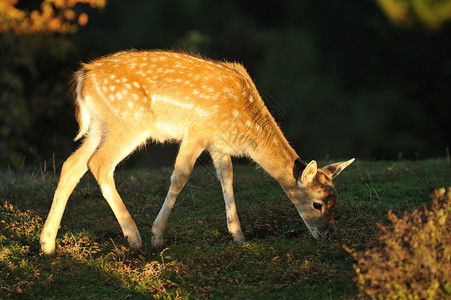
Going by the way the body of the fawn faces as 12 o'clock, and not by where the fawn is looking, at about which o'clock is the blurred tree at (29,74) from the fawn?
The blurred tree is roughly at 8 o'clock from the fawn.

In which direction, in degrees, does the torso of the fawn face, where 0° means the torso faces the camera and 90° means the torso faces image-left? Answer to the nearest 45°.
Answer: approximately 270°

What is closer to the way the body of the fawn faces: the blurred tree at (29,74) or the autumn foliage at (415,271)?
the autumn foliage

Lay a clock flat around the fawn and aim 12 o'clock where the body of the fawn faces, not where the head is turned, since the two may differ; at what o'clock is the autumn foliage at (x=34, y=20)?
The autumn foliage is roughly at 8 o'clock from the fawn.

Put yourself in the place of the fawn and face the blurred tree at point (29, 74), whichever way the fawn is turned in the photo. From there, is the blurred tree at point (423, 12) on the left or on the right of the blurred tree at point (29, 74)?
right

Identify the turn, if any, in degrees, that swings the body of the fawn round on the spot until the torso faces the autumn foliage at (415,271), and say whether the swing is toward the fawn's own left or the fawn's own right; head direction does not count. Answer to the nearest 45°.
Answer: approximately 45° to the fawn's own right

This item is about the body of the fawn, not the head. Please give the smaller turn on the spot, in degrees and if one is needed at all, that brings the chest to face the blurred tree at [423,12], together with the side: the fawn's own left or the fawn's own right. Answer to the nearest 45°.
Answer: approximately 45° to the fawn's own left
